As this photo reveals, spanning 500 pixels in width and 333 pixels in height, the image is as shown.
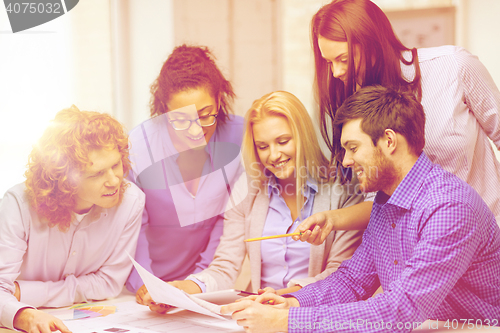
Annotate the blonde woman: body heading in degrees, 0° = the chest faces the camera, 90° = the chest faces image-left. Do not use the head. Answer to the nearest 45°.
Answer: approximately 0°

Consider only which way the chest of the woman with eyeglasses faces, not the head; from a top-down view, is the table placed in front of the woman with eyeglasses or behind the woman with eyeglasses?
in front

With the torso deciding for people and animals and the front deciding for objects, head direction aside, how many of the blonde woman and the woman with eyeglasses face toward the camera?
2
